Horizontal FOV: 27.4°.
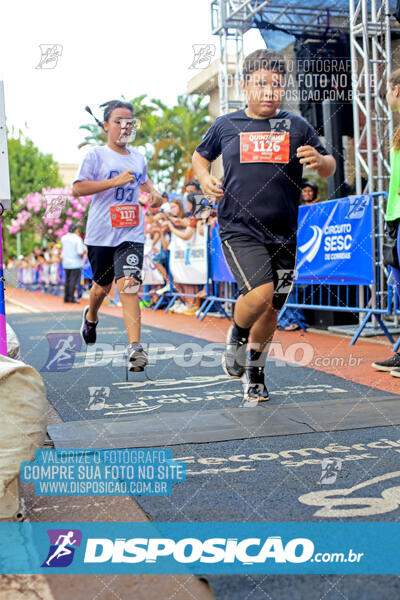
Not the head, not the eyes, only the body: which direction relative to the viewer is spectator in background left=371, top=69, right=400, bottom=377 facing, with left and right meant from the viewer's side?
facing to the left of the viewer

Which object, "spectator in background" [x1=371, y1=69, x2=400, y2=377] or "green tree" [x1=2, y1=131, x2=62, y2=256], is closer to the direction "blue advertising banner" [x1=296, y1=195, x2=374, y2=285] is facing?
the spectator in background

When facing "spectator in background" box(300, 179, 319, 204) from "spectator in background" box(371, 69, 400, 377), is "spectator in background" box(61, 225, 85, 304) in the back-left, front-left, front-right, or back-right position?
front-left

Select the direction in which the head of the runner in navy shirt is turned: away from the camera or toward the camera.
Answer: toward the camera

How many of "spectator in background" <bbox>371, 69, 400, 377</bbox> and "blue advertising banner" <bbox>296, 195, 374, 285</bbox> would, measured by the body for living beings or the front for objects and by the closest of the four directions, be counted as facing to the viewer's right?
0

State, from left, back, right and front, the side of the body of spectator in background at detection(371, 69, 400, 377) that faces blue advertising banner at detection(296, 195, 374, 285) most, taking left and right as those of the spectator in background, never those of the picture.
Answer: right

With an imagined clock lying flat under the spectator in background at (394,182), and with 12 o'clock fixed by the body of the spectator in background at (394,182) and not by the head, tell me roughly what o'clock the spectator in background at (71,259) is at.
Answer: the spectator in background at (71,259) is roughly at 2 o'clock from the spectator in background at (394,182).

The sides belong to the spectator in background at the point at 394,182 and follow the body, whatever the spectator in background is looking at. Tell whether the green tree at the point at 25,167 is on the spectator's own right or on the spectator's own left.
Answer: on the spectator's own right

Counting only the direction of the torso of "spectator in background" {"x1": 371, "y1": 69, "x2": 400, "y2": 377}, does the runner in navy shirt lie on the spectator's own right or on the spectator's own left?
on the spectator's own left

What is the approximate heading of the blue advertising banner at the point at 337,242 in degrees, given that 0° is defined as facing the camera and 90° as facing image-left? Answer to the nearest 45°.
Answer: approximately 45°
